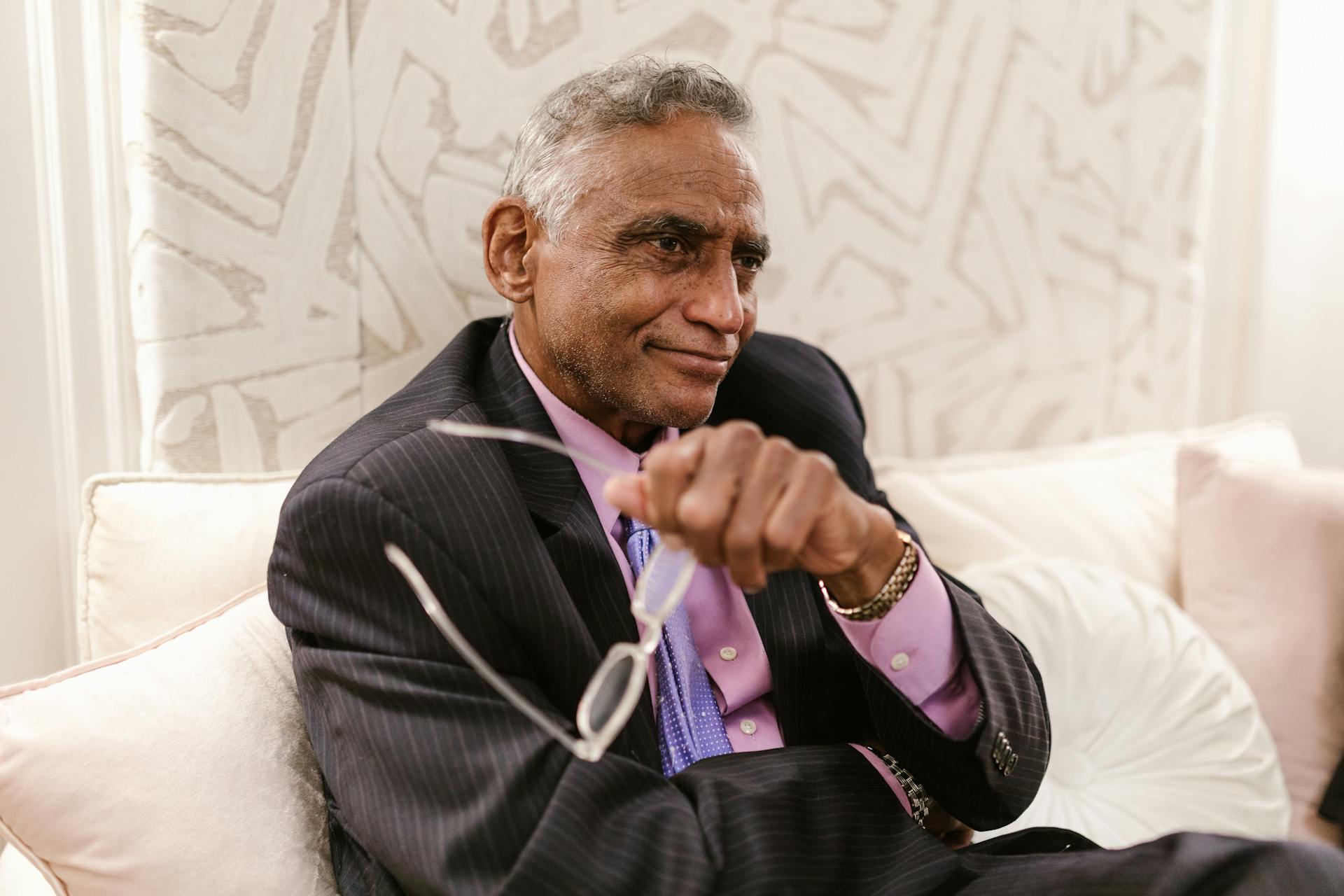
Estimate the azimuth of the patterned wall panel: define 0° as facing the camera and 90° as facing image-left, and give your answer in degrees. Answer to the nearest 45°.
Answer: approximately 0°

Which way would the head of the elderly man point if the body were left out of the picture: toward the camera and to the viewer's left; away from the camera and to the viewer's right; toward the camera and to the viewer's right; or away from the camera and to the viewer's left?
toward the camera and to the viewer's right

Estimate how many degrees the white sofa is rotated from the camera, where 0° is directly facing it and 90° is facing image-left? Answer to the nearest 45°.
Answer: approximately 0°

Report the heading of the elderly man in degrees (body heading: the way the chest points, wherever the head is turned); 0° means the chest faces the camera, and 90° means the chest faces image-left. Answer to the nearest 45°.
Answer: approximately 315°

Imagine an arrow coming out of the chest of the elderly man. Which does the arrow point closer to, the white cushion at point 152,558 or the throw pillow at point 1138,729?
the throw pillow

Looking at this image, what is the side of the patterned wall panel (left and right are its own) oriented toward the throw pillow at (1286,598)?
left

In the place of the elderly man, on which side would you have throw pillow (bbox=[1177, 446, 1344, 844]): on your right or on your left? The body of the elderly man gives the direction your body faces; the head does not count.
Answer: on your left
